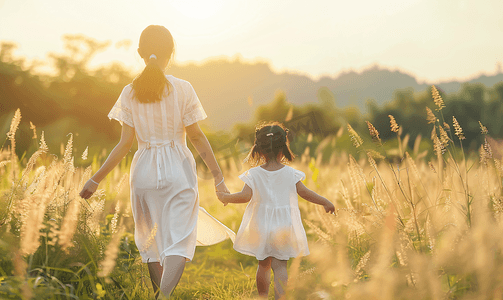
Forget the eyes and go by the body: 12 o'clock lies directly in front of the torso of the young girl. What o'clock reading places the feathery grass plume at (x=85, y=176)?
The feathery grass plume is roughly at 9 o'clock from the young girl.

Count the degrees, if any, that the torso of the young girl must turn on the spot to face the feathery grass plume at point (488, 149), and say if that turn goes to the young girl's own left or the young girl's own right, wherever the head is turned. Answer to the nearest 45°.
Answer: approximately 90° to the young girl's own right

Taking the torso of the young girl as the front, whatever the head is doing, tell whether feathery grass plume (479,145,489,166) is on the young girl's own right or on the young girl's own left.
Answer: on the young girl's own right

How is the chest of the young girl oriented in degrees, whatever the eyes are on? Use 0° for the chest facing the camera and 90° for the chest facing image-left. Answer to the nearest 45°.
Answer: approximately 180°

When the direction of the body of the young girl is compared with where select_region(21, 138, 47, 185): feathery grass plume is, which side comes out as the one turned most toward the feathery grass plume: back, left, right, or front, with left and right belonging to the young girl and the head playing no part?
left

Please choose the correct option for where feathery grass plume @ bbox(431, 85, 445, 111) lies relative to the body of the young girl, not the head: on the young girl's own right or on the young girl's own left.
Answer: on the young girl's own right

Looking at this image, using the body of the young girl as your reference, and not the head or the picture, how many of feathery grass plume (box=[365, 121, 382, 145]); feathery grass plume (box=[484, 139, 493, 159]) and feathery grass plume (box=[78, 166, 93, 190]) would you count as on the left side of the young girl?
1

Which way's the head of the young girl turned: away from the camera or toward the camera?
away from the camera
